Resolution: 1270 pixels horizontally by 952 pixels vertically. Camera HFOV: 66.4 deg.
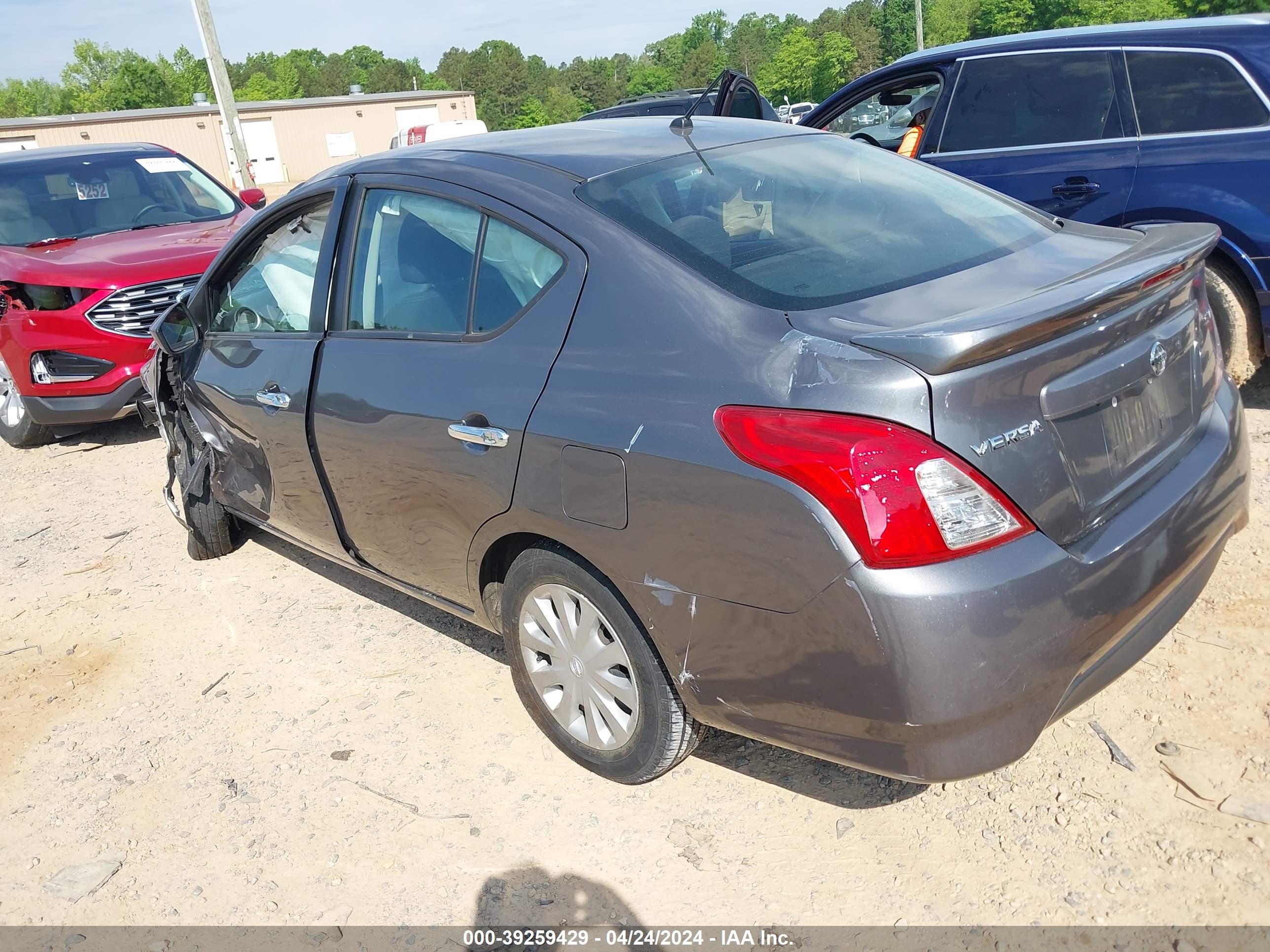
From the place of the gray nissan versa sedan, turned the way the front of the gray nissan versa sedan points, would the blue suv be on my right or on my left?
on my right

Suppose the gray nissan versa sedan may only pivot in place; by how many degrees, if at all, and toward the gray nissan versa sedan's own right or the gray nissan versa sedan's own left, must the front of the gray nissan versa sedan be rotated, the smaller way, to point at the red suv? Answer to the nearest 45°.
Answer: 0° — it already faces it

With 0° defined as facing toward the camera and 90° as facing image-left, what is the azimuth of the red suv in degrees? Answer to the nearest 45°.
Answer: approximately 315°

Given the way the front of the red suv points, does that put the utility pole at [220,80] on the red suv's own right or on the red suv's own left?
on the red suv's own left

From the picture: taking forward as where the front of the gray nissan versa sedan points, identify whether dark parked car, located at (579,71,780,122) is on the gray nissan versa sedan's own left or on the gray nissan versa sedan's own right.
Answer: on the gray nissan versa sedan's own right

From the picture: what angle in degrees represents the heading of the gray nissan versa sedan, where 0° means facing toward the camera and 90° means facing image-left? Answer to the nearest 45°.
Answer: approximately 135°
